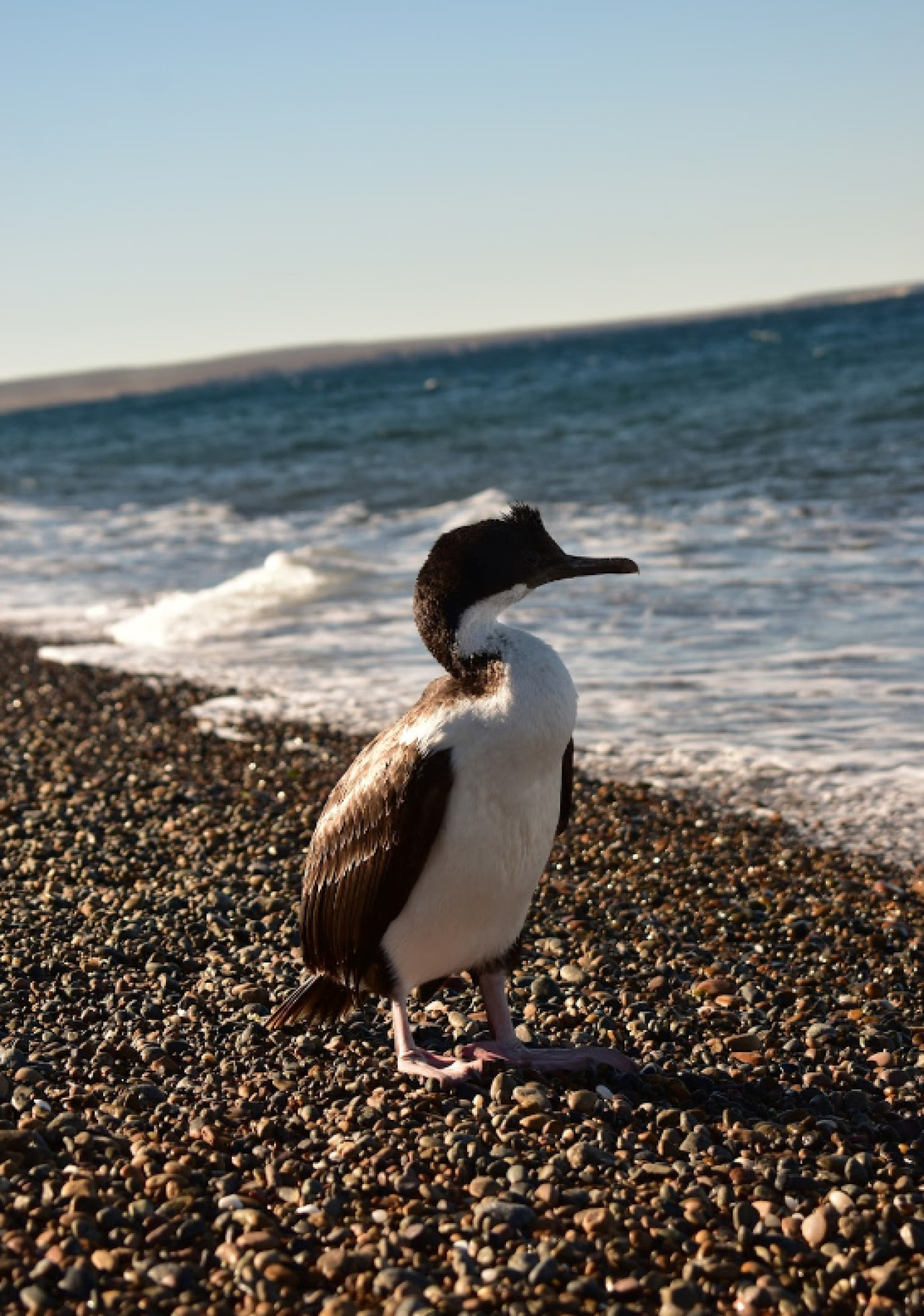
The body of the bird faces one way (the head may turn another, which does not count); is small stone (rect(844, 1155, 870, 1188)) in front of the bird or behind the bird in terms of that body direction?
in front

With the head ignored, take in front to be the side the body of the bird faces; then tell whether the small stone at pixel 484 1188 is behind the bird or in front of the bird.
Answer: in front

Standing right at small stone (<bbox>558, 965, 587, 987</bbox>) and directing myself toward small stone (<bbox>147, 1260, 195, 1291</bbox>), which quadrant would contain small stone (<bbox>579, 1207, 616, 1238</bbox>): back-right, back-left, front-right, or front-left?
front-left

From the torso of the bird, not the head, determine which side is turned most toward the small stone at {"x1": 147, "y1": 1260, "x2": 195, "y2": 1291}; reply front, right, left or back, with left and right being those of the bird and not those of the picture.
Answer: right

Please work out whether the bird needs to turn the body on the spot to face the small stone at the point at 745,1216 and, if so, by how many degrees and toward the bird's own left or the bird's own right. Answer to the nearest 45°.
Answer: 0° — it already faces it

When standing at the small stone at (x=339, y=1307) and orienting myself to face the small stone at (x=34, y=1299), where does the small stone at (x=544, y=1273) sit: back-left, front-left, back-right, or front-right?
back-right

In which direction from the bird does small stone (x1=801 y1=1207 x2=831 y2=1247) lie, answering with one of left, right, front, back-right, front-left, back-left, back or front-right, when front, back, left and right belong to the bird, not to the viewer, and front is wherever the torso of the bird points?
front

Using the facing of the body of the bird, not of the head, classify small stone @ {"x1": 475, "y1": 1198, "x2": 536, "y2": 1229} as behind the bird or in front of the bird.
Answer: in front

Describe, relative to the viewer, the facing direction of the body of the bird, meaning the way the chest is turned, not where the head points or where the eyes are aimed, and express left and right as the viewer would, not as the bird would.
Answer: facing the viewer and to the right of the viewer

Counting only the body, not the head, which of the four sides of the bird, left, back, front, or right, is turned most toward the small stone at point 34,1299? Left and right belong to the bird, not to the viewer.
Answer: right

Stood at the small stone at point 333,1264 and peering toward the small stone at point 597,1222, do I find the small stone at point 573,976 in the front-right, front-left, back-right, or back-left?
front-left
